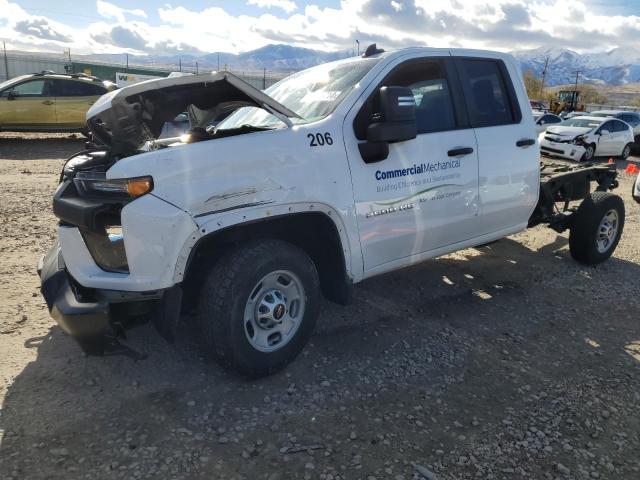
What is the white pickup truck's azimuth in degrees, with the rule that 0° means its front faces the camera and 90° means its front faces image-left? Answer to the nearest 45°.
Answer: approximately 45°

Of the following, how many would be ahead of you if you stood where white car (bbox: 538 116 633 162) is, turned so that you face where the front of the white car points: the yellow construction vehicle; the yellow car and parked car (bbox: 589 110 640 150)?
1

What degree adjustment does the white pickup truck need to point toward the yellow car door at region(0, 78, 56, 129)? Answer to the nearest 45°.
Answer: approximately 90° to its right

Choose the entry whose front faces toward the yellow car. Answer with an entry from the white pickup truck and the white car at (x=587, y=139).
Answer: the white car

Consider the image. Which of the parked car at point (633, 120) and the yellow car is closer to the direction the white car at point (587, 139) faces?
the yellow car

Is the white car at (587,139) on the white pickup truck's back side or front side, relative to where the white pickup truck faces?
on the back side

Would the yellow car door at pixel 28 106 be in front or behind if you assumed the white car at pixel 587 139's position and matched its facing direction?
in front
